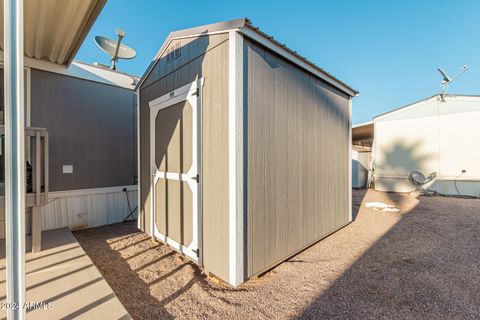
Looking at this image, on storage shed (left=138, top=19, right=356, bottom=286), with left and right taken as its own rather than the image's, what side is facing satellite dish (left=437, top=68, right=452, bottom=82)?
back

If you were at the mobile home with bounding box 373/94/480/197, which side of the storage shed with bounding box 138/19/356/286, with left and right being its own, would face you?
back

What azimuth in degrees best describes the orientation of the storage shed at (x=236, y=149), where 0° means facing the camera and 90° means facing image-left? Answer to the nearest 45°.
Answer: approximately 45°

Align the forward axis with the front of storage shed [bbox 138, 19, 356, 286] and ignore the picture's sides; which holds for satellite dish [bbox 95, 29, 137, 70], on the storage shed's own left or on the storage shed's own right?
on the storage shed's own right
